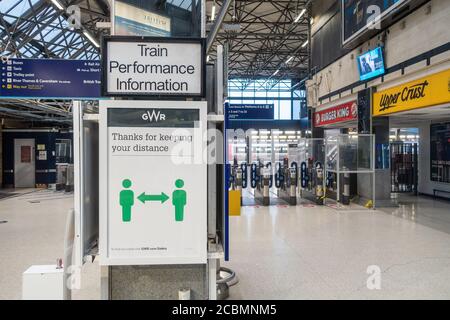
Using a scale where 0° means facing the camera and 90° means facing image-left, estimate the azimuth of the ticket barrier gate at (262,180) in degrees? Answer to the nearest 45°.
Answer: approximately 0°

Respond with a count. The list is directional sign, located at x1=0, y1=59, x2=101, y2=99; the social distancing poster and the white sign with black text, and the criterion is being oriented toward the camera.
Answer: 3

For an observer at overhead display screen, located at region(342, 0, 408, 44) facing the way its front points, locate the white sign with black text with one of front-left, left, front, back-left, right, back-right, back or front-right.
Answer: front-left

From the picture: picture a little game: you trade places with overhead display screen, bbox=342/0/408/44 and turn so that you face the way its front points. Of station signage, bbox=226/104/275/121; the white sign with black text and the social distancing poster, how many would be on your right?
1

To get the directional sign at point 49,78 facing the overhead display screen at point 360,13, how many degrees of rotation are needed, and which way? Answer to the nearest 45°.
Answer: approximately 90° to its left

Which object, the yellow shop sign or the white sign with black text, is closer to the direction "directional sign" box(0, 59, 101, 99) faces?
the white sign with black text

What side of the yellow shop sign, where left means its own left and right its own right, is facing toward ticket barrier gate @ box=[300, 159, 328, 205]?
right

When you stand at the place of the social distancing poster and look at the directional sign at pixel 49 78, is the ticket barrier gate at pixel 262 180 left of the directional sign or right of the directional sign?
right

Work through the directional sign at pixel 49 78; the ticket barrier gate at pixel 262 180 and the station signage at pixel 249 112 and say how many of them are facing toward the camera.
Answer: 3

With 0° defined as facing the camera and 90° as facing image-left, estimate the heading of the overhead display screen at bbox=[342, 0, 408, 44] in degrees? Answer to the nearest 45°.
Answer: approximately 45°

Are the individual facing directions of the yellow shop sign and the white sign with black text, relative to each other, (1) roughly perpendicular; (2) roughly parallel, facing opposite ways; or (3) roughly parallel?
roughly perpendicular

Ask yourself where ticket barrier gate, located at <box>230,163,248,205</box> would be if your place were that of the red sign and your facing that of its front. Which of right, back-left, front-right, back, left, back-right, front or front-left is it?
front

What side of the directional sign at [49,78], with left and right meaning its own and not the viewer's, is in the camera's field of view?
front

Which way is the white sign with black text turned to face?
toward the camera

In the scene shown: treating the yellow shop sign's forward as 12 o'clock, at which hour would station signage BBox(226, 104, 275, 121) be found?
The station signage is roughly at 3 o'clock from the yellow shop sign.
